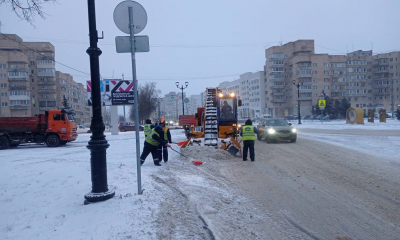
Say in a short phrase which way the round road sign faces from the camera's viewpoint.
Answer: facing away from the viewer

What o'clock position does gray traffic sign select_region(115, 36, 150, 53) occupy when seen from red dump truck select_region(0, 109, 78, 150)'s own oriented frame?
The gray traffic sign is roughly at 3 o'clock from the red dump truck.

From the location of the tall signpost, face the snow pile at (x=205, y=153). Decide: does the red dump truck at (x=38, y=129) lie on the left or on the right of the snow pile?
left

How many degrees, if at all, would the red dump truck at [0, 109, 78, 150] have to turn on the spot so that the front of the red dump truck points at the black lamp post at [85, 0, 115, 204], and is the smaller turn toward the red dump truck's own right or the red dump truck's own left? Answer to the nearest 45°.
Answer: approximately 90° to the red dump truck's own right

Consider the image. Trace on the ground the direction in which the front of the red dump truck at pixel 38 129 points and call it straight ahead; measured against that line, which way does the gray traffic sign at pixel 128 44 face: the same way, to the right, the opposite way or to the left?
to the left

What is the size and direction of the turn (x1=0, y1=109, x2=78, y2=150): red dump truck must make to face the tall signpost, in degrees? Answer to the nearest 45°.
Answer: approximately 90° to its right

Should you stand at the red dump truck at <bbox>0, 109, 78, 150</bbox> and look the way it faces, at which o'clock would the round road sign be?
The round road sign is roughly at 3 o'clock from the red dump truck.

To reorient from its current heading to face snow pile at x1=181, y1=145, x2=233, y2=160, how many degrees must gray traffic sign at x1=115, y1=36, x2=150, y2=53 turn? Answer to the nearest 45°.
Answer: approximately 45° to its right

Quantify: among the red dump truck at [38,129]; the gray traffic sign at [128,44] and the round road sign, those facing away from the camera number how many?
2

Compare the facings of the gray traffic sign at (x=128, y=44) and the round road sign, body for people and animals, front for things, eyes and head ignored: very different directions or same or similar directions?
same or similar directions

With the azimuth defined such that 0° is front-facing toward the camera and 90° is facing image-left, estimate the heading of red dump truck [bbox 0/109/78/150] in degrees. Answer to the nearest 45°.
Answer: approximately 270°

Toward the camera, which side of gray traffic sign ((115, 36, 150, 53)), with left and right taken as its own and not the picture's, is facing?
back

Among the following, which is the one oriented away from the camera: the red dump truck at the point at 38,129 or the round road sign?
the round road sign
